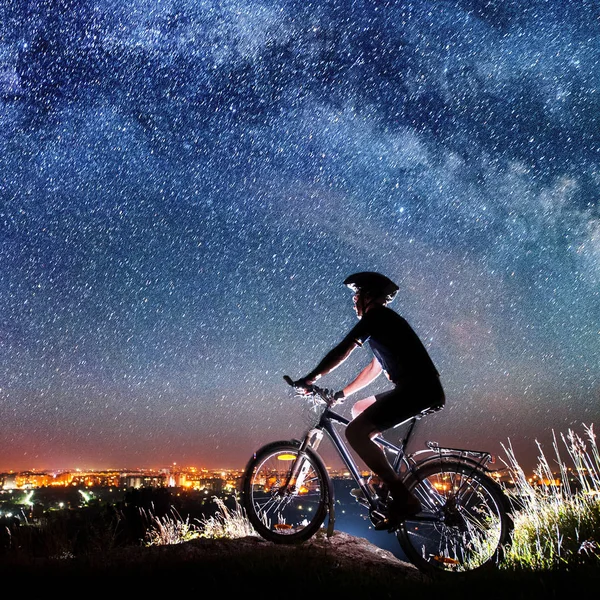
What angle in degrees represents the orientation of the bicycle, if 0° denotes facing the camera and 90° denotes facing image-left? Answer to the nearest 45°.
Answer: approximately 90°

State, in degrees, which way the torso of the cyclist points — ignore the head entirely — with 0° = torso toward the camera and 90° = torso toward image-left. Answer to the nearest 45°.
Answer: approximately 90°
